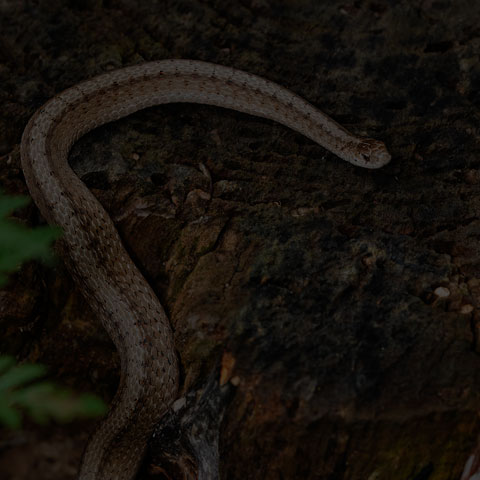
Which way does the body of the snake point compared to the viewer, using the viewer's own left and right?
facing to the right of the viewer
